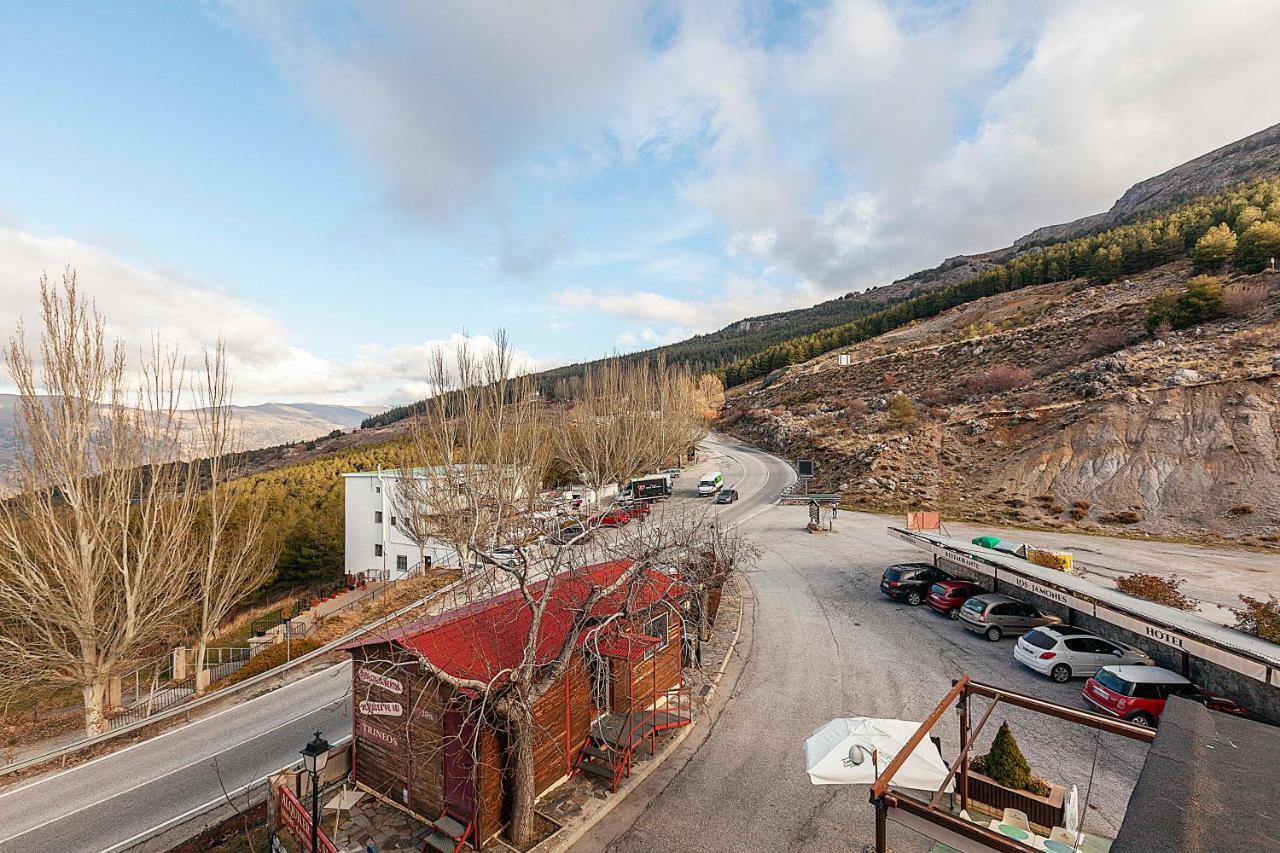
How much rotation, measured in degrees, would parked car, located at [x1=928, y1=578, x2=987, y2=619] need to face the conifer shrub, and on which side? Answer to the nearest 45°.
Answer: approximately 135° to its right

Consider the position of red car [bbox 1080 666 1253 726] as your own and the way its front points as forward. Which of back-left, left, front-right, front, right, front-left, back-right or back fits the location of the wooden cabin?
back

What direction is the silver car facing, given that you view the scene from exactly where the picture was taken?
facing away from the viewer and to the right of the viewer

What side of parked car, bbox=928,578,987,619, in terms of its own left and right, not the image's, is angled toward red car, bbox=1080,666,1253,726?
right

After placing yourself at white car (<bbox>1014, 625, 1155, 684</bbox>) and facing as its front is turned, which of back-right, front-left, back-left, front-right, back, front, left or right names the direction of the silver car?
left

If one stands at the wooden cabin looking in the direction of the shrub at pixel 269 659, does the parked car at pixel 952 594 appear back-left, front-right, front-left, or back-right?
back-right

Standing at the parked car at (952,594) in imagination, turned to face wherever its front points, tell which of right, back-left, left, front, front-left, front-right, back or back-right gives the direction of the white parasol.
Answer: back-right

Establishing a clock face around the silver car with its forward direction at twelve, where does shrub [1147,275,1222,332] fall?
The shrub is roughly at 11 o'clock from the silver car.

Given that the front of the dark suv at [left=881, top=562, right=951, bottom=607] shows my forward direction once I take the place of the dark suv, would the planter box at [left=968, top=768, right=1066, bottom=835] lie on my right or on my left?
on my right

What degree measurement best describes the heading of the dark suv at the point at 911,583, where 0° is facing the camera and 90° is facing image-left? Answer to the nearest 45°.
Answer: approximately 225°

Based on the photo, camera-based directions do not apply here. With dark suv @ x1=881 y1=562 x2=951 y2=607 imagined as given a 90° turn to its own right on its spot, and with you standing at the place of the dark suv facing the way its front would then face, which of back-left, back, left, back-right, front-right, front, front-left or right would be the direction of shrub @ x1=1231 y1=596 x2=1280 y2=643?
front

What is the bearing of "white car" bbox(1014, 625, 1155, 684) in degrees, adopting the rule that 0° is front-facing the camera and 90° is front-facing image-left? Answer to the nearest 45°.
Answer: approximately 225°

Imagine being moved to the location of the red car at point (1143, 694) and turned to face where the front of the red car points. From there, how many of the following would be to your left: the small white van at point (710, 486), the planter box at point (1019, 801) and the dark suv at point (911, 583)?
2
